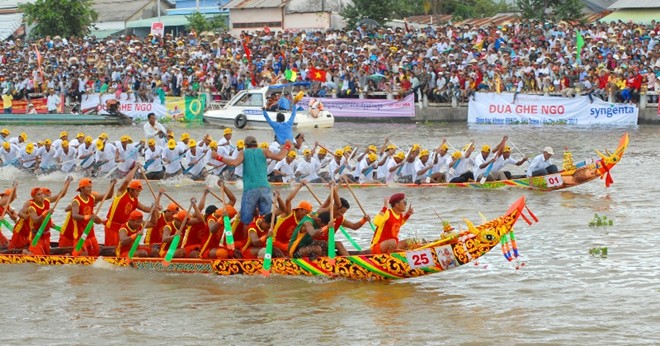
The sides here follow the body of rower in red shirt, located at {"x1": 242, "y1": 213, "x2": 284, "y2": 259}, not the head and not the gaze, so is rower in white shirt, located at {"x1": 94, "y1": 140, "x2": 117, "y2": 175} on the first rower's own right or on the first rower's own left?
on the first rower's own left

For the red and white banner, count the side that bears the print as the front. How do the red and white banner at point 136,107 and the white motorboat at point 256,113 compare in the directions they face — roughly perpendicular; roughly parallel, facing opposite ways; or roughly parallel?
roughly perpendicular

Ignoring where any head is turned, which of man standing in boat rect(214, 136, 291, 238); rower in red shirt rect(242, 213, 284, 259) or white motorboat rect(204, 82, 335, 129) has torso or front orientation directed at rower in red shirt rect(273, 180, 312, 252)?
rower in red shirt rect(242, 213, 284, 259)

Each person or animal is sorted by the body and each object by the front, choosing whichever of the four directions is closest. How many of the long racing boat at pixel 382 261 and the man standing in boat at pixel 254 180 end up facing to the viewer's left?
0

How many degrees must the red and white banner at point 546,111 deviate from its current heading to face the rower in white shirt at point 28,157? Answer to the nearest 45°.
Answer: approximately 45° to its right

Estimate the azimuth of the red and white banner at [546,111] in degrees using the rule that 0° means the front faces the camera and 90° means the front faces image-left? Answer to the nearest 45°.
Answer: approximately 0°

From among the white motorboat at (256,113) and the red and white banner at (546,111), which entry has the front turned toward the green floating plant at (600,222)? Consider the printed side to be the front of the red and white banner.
the red and white banner

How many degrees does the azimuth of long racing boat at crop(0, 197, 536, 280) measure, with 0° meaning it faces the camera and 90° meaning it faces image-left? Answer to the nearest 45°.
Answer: approximately 270°

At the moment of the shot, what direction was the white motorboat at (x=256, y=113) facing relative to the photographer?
facing to the left of the viewer

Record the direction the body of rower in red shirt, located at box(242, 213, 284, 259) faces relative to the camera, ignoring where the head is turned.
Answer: to the viewer's right

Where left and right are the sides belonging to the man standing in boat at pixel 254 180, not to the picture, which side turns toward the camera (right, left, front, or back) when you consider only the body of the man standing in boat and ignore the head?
back
